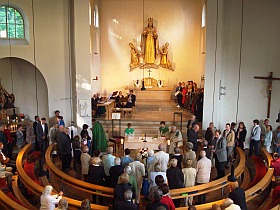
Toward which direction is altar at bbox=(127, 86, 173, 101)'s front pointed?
toward the camera

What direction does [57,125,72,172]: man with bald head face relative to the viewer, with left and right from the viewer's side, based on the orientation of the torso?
facing to the right of the viewer

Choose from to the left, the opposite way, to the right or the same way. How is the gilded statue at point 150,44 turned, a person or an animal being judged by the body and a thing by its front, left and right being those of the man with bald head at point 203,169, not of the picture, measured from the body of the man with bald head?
the opposite way

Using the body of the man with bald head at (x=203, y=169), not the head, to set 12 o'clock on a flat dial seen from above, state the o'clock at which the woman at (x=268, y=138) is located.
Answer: The woman is roughly at 1 o'clock from the man with bald head.

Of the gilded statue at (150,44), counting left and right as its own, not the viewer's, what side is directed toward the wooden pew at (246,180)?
front

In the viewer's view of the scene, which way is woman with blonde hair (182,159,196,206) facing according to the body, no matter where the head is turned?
away from the camera

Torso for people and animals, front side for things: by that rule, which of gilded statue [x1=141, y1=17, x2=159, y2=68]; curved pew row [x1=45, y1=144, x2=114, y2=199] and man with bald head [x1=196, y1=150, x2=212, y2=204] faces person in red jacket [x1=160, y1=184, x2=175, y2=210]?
the gilded statue

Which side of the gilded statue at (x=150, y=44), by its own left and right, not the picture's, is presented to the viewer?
front

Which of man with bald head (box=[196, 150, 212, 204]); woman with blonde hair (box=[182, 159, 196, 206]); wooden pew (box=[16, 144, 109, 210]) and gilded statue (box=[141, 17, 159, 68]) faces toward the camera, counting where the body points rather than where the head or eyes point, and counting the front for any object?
the gilded statue

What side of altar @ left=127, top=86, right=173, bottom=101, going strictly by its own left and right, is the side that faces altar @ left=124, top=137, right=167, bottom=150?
front

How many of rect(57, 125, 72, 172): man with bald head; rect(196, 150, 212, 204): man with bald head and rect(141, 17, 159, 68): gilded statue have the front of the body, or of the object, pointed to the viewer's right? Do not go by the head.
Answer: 1

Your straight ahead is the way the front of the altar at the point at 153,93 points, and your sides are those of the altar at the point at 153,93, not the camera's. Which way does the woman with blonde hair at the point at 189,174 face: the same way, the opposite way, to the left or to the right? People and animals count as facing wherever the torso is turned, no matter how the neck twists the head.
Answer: the opposite way
